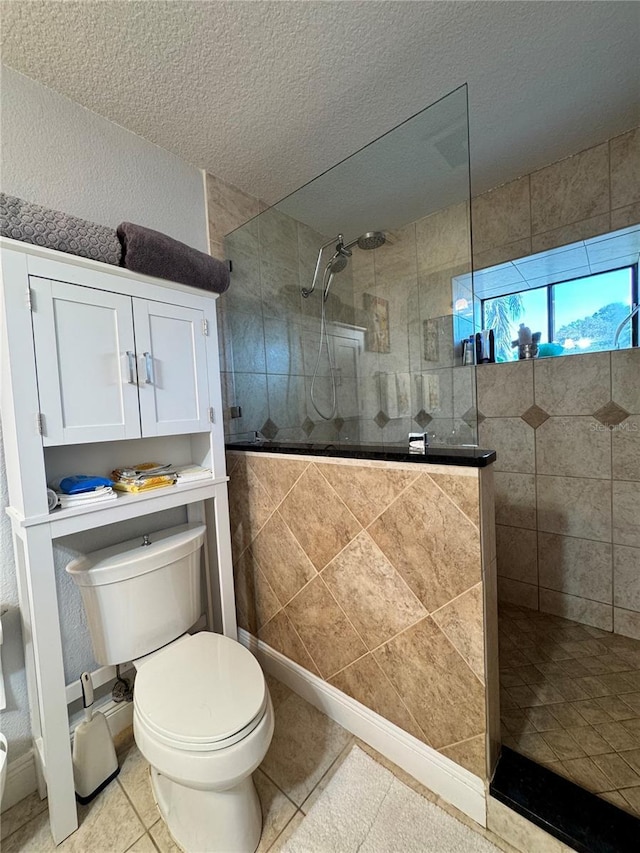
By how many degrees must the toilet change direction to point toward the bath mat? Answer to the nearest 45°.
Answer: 0° — it already faces it

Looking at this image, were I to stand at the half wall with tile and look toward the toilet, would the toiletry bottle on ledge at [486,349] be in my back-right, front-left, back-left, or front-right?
back-right

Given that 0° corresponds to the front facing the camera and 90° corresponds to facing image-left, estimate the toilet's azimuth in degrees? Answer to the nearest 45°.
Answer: approximately 315°

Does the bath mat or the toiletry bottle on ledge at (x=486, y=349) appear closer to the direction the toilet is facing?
the bath mat
